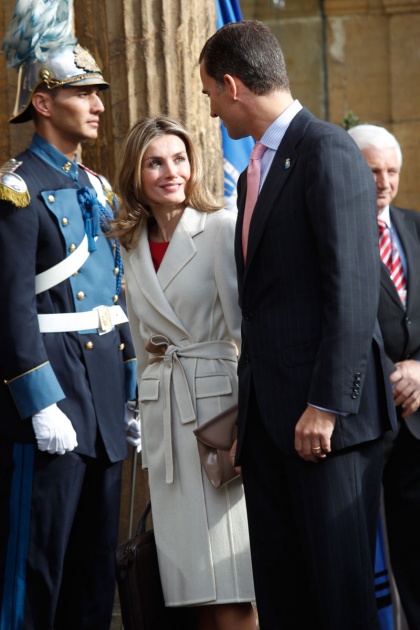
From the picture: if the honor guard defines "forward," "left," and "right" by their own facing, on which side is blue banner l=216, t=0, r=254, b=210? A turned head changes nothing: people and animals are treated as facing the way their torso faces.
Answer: on their left

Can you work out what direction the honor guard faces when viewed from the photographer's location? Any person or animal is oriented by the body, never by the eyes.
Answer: facing the viewer and to the right of the viewer

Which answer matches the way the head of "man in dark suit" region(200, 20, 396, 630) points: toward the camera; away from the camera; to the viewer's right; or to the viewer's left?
to the viewer's left

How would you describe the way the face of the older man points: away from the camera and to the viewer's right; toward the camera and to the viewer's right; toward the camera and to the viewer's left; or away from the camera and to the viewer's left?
toward the camera and to the viewer's left

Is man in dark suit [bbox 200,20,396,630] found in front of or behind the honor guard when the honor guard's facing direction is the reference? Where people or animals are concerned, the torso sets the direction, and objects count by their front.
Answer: in front

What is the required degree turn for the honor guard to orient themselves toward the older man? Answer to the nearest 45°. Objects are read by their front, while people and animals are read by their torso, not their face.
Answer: approximately 45° to their left
